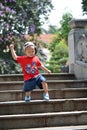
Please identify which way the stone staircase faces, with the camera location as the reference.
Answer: facing the viewer

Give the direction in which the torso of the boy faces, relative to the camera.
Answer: toward the camera

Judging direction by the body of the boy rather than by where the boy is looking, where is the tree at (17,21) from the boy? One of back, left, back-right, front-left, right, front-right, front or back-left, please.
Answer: back

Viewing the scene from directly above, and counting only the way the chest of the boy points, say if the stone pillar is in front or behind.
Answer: behind

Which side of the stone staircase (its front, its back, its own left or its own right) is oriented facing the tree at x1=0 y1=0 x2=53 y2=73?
back

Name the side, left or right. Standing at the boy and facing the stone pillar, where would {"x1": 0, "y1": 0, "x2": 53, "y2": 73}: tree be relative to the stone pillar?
left
